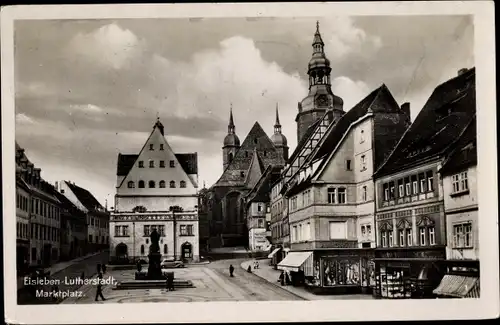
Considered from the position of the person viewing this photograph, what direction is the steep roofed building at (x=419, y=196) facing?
facing the viewer and to the left of the viewer

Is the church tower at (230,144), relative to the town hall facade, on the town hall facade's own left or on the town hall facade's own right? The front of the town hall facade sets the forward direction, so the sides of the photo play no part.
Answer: on the town hall facade's own left

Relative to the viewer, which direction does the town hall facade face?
toward the camera

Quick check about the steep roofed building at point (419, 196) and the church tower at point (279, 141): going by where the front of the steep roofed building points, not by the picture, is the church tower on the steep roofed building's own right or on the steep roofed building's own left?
on the steep roofed building's own right

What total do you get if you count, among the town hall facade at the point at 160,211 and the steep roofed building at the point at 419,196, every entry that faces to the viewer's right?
0

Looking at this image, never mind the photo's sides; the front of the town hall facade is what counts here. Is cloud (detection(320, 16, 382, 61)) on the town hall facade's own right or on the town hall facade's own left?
on the town hall facade's own left
